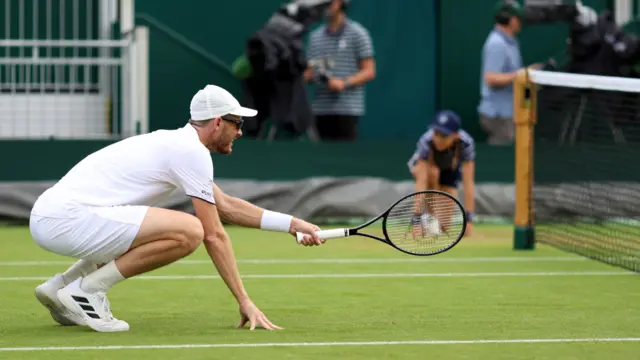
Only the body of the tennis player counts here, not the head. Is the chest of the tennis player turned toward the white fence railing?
no

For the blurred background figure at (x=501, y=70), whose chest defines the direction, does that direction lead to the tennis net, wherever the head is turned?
no

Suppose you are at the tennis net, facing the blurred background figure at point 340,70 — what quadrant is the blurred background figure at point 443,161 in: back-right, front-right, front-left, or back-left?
front-left

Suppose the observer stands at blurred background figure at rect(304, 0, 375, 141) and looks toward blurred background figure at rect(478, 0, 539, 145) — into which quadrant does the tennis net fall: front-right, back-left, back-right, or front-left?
front-right

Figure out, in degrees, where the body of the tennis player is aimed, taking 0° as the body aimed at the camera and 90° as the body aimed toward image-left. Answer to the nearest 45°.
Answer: approximately 270°

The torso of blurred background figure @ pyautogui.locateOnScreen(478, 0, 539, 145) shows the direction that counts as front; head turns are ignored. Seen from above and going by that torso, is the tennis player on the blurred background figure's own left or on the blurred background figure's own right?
on the blurred background figure's own right

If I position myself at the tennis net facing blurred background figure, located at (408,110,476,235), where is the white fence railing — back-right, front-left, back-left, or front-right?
front-right

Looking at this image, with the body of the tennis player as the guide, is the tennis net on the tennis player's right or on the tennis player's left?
on the tennis player's left

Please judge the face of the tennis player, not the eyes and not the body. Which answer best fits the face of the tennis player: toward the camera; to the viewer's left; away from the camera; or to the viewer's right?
to the viewer's right

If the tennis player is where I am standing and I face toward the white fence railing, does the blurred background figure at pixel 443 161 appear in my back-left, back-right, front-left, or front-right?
front-right

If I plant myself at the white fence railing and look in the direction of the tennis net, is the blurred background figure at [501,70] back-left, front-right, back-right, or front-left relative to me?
front-left
